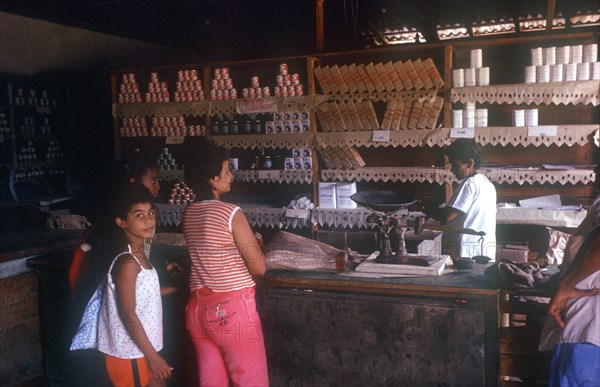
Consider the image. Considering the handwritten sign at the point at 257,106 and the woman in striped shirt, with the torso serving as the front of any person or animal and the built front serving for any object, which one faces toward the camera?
the handwritten sign

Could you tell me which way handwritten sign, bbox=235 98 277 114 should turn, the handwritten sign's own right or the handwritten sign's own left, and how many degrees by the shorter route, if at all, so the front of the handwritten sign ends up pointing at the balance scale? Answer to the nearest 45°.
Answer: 0° — it already faces it

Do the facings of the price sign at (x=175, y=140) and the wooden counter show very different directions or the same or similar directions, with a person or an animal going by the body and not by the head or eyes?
same or similar directions

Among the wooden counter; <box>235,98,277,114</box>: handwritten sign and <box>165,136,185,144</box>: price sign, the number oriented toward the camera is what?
3

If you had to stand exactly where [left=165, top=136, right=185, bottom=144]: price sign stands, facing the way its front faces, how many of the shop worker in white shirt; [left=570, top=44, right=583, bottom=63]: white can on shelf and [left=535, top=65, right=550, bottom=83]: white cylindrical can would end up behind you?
0

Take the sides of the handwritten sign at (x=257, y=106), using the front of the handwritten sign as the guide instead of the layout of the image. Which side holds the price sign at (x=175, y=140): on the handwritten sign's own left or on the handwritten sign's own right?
on the handwritten sign's own right

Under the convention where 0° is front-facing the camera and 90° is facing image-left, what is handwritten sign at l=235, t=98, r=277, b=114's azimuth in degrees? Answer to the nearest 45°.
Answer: approximately 0°

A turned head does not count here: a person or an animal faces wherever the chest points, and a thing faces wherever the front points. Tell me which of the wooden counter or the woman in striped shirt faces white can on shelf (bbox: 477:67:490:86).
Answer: the woman in striped shirt

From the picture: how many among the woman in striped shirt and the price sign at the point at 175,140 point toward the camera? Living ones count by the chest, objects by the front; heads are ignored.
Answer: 1

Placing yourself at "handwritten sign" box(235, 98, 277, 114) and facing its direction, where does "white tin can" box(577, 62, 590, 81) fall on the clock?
The white tin can is roughly at 10 o'clock from the handwritten sign.

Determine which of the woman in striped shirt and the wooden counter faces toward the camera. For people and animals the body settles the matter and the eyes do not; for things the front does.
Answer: the wooden counter

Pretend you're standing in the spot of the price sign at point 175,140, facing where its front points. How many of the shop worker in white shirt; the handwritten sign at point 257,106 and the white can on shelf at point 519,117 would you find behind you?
0

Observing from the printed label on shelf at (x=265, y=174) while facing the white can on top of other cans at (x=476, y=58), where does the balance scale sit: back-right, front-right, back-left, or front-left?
front-right

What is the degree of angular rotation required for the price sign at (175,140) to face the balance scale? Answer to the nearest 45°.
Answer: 0° — it already faces it

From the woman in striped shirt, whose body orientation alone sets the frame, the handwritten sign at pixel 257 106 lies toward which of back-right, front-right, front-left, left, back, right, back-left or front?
front-left

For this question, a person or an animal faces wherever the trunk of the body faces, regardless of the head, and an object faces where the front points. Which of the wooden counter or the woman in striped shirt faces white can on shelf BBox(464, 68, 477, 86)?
the woman in striped shirt

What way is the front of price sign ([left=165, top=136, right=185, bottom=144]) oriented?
toward the camera
